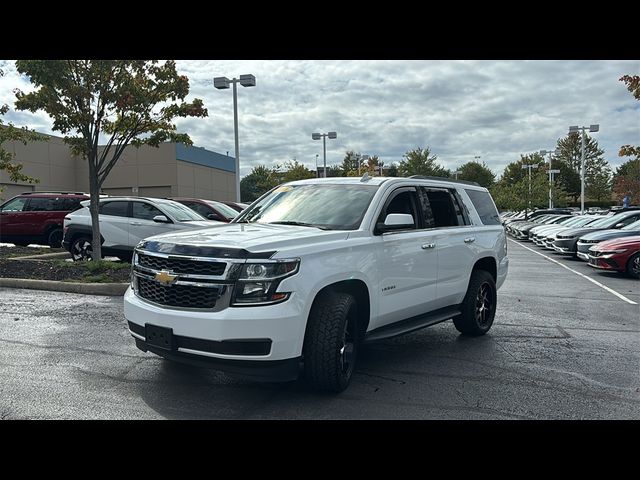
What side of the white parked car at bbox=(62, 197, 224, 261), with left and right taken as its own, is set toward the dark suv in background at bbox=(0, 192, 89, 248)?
back

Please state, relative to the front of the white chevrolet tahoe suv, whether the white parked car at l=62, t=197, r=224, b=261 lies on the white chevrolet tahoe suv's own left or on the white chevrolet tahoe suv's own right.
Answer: on the white chevrolet tahoe suv's own right

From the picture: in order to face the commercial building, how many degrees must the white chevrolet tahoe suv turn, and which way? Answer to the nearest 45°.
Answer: approximately 135° to its right

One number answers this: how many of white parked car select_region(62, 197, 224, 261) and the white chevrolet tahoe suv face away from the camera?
0

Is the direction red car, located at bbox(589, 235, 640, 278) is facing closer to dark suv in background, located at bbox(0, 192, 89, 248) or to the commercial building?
the dark suv in background

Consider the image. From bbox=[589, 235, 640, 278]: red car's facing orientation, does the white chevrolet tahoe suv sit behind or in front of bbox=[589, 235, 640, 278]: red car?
in front

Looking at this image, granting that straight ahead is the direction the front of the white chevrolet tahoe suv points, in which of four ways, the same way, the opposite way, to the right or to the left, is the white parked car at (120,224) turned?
to the left

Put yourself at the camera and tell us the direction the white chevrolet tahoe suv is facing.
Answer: facing the viewer and to the left of the viewer

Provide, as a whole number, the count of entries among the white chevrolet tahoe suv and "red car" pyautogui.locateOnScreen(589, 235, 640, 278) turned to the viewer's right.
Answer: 0

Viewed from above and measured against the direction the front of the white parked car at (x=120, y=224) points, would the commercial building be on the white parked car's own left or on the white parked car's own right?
on the white parked car's own left

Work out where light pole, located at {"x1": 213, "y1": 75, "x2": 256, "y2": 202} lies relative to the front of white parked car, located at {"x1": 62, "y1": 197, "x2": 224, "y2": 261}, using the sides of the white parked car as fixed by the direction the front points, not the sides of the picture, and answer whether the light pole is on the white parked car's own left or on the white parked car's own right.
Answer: on the white parked car's own left

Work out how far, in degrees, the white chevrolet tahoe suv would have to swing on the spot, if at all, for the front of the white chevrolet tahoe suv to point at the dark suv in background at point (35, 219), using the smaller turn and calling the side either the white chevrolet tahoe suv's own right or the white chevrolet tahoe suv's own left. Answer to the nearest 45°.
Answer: approximately 90° to the white chevrolet tahoe suv's own right

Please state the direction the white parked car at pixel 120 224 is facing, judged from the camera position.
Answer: facing the viewer and to the right of the viewer
